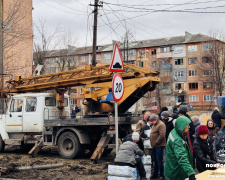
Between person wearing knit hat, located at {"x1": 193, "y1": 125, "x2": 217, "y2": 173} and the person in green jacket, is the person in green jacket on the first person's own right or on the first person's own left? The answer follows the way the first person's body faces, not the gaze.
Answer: on the first person's own right

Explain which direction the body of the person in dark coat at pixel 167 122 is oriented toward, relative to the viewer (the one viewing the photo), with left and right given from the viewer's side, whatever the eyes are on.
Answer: facing to the left of the viewer

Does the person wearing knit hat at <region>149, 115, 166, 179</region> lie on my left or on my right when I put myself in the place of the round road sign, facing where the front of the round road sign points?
on my left
